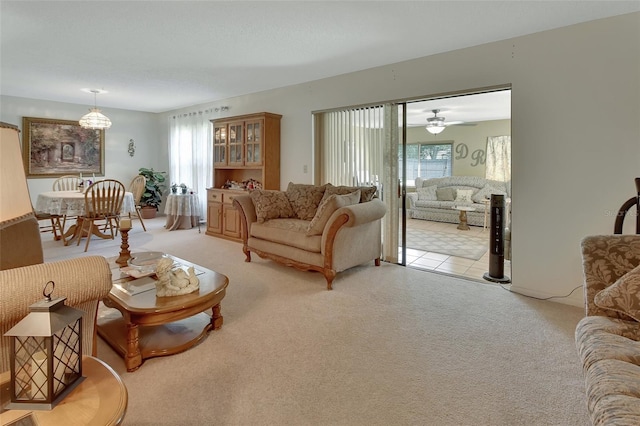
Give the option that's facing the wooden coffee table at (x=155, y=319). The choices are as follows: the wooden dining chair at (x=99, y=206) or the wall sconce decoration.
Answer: the wall sconce decoration

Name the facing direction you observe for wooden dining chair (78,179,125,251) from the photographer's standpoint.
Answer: facing away from the viewer and to the left of the viewer

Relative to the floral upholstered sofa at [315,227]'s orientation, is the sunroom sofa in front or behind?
behind

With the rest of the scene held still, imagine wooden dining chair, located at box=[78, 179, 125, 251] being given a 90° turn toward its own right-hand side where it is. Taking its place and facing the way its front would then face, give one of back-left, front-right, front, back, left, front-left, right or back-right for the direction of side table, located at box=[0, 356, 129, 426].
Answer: back-right

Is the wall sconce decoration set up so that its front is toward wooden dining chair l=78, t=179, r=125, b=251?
yes

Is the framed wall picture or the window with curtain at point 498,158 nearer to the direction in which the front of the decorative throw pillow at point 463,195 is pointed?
the framed wall picture

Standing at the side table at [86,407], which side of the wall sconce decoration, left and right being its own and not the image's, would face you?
front

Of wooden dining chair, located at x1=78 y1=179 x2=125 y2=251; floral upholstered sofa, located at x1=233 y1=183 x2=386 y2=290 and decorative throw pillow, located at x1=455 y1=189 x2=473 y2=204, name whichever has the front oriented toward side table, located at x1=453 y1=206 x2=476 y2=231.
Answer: the decorative throw pillow

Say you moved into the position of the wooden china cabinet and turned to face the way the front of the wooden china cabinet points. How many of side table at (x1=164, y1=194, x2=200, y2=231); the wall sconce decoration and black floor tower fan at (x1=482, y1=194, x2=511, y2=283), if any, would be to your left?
1
